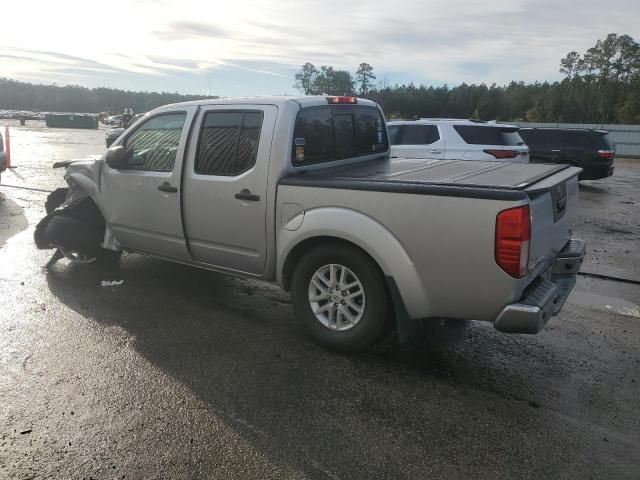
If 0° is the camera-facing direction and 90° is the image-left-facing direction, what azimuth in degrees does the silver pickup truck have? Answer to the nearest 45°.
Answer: approximately 135°

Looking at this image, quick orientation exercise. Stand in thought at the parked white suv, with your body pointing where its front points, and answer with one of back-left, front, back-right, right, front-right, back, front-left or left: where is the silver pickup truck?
back-left

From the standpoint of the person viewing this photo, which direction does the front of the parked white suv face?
facing away from the viewer and to the left of the viewer

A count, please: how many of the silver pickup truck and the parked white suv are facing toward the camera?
0

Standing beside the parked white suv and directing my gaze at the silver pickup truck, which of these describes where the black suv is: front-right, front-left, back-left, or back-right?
back-left

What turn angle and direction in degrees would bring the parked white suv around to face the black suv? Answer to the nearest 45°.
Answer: approximately 90° to its right

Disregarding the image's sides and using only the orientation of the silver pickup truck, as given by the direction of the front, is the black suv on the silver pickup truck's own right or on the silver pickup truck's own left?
on the silver pickup truck's own right

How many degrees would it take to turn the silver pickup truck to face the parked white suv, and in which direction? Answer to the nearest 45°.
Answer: approximately 45° to its right
